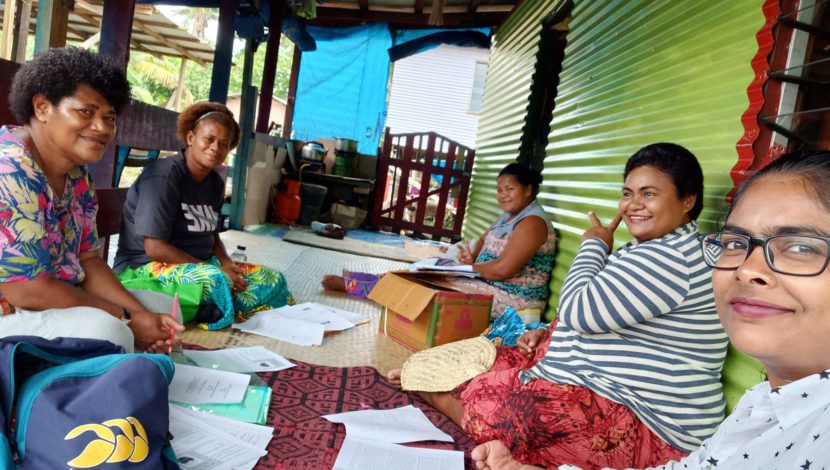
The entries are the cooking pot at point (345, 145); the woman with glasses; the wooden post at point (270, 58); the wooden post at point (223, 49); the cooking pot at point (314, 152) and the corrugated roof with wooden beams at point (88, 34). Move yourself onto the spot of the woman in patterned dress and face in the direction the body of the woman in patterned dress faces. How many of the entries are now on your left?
1

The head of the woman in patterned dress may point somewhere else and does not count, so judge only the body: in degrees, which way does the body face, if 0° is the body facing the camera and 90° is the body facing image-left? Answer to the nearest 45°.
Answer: approximately 90°

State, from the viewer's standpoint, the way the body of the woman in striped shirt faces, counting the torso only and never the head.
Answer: to the viewer's left

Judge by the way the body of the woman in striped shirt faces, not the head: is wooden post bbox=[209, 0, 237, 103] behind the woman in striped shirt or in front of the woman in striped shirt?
in front

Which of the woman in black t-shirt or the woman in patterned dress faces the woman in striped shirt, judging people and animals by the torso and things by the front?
the woman in black t-shirt

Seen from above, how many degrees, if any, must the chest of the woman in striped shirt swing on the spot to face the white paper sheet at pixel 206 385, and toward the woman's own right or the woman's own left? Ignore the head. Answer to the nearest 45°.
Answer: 0° — they already face it

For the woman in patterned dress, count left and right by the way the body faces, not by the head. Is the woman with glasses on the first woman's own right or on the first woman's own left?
on the first woman's own left

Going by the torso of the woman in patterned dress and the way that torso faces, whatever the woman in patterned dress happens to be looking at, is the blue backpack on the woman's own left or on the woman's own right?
on the woman's own left

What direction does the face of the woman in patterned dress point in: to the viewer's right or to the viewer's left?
to the viewer's left

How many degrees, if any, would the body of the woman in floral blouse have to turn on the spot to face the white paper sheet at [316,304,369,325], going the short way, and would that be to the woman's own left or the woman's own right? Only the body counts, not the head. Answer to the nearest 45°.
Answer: approximately 90° to the woman's own left

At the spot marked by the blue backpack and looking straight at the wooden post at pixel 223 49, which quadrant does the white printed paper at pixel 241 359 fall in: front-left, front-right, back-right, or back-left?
front-right

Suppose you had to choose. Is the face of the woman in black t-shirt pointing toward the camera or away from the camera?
toward the camera

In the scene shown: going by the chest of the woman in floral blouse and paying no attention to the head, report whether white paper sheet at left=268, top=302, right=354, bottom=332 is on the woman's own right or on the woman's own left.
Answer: on the woman's own left
